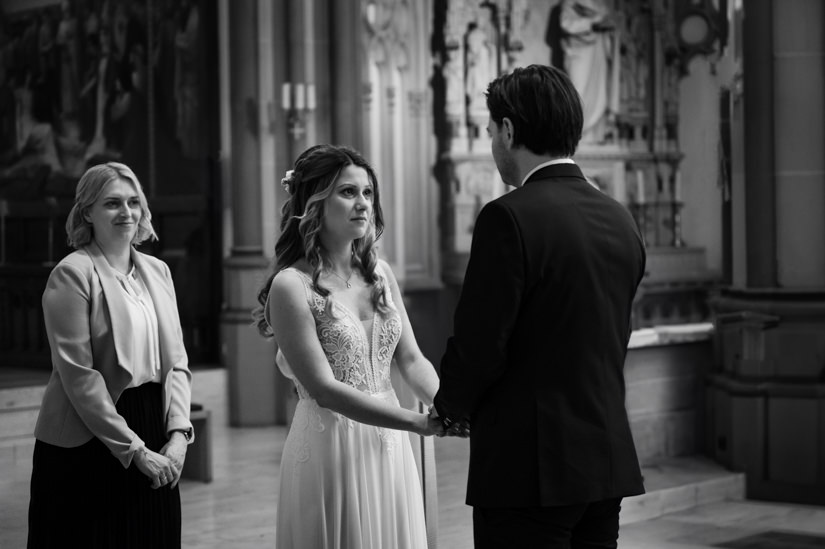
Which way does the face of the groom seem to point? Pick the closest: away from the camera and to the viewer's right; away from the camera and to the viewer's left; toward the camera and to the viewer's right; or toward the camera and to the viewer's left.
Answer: away from the camera and to the viewer's left

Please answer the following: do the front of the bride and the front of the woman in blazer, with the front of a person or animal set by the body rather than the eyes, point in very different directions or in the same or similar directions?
same or similar directions

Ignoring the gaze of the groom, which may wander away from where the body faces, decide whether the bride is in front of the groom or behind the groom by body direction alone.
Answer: in front

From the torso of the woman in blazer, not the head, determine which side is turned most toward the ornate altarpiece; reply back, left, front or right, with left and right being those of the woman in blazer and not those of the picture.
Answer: left

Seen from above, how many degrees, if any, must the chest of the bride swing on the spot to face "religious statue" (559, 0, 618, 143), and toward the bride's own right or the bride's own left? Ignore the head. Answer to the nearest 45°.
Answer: approximately 135° to the bride's own left

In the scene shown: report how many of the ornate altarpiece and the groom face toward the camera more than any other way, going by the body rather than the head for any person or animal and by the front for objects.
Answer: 1

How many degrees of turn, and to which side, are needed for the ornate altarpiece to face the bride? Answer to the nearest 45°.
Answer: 0° — it already faces them

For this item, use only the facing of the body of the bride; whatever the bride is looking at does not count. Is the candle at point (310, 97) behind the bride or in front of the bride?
behind

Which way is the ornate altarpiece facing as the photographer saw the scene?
facing the viewer

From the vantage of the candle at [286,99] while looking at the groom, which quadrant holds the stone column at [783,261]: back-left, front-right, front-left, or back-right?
front-left

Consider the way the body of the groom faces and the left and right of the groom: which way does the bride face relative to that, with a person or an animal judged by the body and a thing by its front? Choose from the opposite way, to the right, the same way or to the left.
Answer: the opposite way

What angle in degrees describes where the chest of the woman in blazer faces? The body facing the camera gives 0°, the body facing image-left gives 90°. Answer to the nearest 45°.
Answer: approximately 315°

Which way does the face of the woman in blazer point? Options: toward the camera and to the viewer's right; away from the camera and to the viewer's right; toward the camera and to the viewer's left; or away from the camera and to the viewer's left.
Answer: toward the camera and to the viewer's right

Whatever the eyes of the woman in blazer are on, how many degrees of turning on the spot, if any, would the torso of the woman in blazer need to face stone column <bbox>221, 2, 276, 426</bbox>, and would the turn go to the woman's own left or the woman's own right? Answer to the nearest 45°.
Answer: approximately 135° to the woman's own left

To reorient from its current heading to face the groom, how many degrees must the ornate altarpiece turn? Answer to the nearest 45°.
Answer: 0° — it already faces them

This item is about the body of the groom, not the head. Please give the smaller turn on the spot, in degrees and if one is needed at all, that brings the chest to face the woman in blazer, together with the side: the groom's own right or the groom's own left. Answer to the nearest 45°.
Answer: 0° — they already face them

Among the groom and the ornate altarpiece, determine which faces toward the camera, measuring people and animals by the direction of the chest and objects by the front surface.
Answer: the ornate altarpiece
